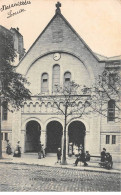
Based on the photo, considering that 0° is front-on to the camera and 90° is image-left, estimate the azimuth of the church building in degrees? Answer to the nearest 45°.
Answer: approximately 0°

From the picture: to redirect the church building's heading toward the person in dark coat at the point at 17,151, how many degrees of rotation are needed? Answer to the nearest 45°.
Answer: approximately 45° to its right
